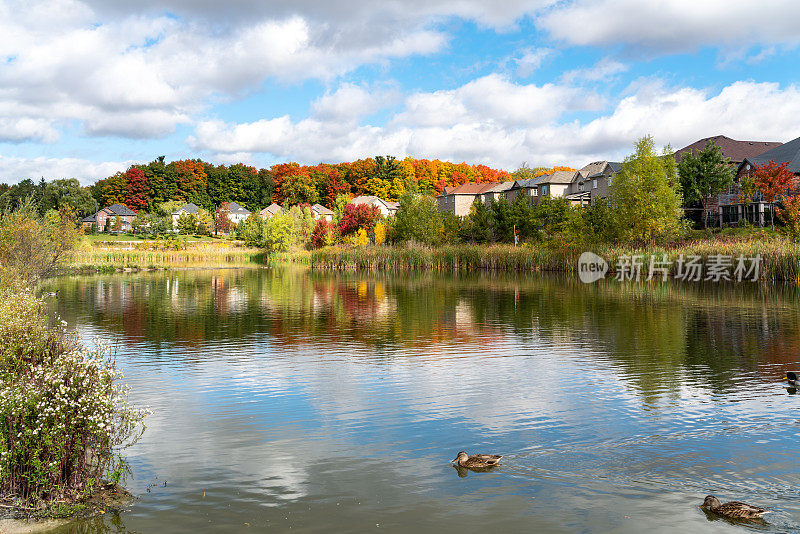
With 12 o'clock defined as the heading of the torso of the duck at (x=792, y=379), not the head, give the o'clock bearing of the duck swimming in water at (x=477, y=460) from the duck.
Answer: The duck swimming in water is roughly at 10 o'clock from the duck.

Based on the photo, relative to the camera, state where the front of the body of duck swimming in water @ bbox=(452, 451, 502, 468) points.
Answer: to the viewer's left

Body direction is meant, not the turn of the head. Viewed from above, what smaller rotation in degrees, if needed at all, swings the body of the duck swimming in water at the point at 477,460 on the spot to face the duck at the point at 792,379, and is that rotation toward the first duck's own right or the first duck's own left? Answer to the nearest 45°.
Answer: approximately 135° to the first duck's own right

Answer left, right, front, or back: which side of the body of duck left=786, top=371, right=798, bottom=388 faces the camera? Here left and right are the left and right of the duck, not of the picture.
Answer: left

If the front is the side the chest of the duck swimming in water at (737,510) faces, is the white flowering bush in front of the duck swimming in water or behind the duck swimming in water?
in front

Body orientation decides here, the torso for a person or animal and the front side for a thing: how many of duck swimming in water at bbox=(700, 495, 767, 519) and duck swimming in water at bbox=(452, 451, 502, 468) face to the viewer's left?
2

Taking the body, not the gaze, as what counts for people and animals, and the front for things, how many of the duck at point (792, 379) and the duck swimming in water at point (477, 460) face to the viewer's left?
2

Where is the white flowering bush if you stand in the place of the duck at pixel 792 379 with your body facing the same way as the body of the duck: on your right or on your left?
on your left

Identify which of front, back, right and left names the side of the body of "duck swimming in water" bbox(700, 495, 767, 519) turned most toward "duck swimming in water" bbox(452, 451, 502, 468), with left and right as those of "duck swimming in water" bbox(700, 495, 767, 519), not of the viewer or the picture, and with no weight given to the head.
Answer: front

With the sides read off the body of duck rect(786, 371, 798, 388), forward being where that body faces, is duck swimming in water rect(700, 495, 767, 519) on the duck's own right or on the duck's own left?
on the duck's own left

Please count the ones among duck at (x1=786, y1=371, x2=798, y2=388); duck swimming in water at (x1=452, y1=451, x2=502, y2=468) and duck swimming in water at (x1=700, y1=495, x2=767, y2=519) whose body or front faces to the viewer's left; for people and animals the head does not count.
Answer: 3

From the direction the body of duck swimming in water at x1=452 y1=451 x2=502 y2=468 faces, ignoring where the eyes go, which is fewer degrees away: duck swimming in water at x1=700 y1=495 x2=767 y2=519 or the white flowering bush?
the white flowering bush

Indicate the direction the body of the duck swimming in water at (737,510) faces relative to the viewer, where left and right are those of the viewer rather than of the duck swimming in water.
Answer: facing to the left of the viewer
